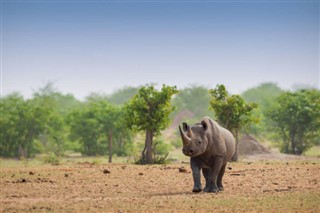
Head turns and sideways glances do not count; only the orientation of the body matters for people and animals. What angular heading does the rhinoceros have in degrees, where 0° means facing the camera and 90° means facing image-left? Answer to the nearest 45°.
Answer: approximately 45°

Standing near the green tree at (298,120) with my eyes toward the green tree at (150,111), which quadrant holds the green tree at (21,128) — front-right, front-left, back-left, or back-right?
front-right

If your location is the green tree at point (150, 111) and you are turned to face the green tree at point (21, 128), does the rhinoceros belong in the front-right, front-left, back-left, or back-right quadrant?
back-left

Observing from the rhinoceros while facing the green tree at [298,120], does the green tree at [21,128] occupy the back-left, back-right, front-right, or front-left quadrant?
front-left

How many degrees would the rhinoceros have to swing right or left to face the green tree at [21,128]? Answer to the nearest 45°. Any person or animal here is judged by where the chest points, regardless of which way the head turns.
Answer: approximately 90° to its right

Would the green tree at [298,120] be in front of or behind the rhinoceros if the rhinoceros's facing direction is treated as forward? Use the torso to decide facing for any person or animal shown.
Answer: behind

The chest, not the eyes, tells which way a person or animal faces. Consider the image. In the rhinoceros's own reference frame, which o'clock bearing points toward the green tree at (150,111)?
The green tree is roughly at 4 o'clock from the rhinoceros.
